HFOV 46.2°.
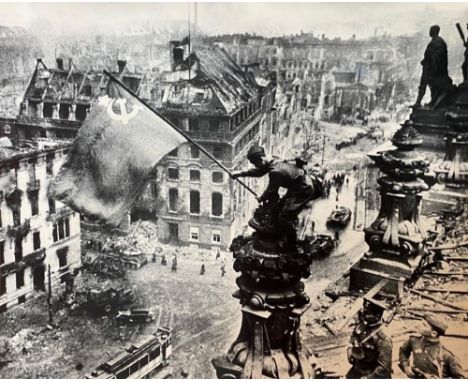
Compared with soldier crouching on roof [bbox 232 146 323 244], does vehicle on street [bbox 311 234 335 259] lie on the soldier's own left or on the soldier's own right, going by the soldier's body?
on the soldier's own right

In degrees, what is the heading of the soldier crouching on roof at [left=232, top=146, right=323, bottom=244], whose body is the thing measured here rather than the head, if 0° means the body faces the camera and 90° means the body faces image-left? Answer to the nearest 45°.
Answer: approximately 90°

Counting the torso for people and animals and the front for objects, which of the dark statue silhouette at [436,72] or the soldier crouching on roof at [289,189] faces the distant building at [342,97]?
the dark statue silhouette
